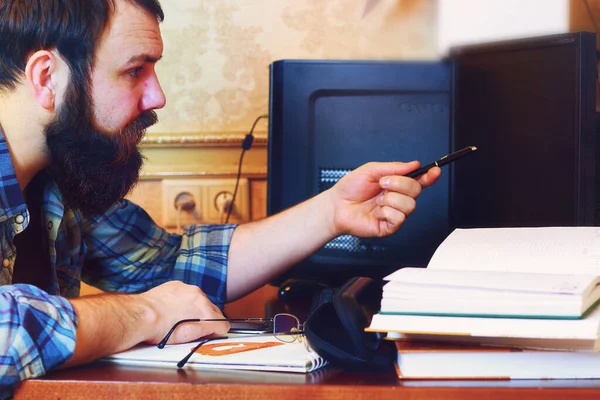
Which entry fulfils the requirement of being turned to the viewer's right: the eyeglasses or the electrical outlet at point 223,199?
the eyeglasses

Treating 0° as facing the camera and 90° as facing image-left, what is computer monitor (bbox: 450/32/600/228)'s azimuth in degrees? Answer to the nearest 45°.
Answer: approximately 45°

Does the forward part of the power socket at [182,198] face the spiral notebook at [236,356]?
yes

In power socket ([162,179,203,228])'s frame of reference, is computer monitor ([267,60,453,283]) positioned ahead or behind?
ahead

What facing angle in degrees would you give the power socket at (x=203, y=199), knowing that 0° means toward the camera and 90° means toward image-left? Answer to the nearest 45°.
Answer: approximately 0°

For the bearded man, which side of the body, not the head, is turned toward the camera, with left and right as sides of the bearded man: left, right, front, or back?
right

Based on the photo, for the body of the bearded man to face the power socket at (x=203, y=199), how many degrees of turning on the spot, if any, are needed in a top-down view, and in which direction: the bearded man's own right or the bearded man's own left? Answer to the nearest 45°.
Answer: approximately 90° to the bearded man's own left

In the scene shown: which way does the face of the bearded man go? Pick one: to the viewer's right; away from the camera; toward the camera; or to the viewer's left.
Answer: to the viewer's right

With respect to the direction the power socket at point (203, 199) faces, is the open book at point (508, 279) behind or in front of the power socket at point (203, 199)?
in front

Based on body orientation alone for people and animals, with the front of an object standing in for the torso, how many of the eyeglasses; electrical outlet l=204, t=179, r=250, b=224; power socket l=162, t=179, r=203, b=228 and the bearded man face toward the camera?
2

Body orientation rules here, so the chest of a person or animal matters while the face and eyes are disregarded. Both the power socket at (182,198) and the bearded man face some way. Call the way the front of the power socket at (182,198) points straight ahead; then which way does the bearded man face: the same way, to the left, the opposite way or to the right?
to the left
